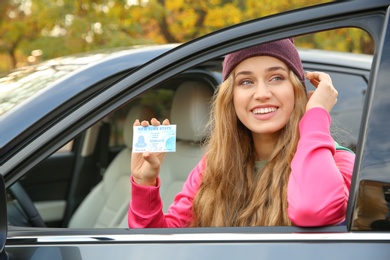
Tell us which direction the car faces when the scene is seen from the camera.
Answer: facing the viewer and to the left of the viewer

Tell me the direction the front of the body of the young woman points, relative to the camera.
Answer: toward the camera
